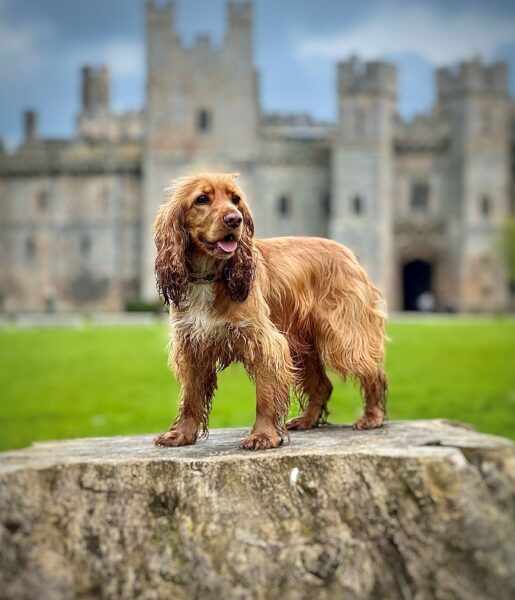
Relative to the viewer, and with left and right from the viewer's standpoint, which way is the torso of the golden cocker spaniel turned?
facing the viewer and to the left of the viewer

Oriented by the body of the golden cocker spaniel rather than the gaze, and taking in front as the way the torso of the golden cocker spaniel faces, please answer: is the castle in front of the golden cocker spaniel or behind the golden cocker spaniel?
behind

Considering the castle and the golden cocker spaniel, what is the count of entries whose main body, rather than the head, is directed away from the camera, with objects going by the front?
0

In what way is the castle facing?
toward the camera

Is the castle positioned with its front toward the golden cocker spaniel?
yes
